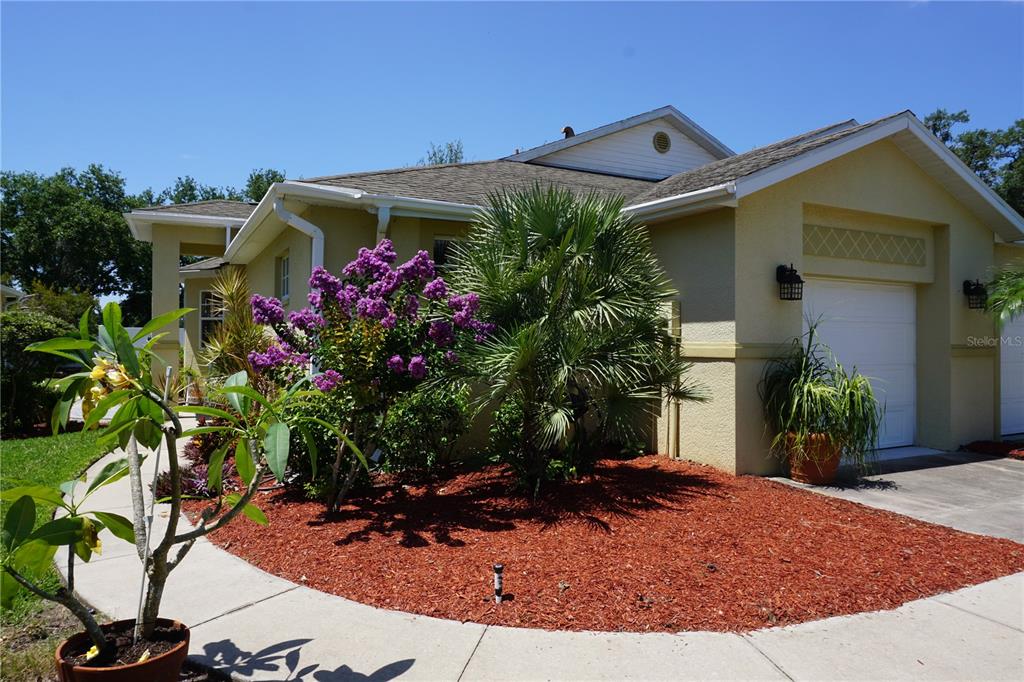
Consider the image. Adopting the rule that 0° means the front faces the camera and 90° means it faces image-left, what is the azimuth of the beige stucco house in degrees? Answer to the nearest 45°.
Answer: approximately 315°

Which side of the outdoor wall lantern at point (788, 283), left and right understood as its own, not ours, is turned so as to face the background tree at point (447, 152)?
back

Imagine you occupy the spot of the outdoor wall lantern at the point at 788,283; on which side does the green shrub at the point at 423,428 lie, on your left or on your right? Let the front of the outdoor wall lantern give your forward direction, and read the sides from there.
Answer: on your right

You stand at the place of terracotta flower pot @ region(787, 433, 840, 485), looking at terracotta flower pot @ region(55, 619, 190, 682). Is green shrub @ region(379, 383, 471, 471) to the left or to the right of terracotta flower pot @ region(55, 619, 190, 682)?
right

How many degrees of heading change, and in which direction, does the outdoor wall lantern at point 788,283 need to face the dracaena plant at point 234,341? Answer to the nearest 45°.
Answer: approximately 135° to its right

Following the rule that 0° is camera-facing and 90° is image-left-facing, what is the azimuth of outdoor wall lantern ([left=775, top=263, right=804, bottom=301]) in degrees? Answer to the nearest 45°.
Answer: approximately 315°

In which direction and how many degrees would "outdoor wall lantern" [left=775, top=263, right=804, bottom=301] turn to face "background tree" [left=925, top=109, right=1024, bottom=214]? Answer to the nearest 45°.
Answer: approximately 135° to its left

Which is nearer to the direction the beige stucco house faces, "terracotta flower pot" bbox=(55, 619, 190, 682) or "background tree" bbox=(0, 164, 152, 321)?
the terracotta flower pot

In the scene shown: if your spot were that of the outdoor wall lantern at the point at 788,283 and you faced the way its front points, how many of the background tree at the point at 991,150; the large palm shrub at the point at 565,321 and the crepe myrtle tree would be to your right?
2
